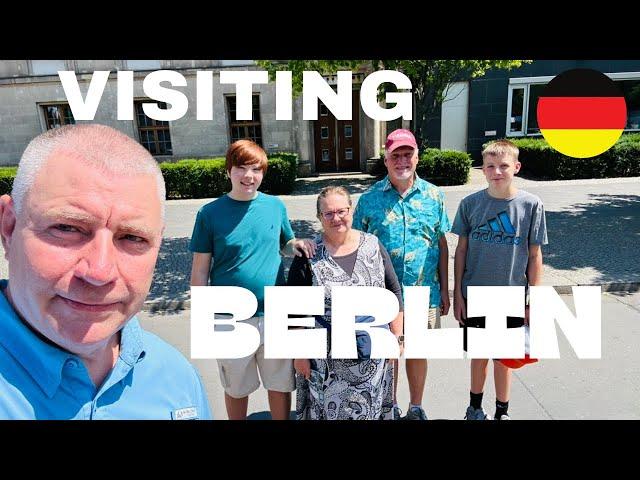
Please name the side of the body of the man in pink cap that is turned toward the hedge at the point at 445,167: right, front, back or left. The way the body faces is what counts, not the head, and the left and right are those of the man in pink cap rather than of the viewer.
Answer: back

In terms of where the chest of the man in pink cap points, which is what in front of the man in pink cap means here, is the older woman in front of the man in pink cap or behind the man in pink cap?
in front

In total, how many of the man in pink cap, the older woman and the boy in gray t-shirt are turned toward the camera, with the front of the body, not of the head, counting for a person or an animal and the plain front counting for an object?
3

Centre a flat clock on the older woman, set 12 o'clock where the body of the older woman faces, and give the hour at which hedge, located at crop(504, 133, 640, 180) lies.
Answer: The hedge is roughly at 7 o'clock from the older woman.

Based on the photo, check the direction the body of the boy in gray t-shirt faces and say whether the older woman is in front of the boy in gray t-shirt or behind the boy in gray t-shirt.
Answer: in front

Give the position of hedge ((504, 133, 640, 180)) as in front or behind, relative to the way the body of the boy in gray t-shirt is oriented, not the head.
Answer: behind

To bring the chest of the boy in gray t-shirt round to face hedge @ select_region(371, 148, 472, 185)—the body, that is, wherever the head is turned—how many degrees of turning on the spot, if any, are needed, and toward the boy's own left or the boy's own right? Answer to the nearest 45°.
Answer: approximately 180°

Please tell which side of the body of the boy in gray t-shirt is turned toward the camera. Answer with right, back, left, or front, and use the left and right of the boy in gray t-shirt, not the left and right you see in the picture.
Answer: front

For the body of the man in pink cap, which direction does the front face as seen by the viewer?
toward the camera

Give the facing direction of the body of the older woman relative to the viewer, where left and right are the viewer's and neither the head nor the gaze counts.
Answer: facing the viewer

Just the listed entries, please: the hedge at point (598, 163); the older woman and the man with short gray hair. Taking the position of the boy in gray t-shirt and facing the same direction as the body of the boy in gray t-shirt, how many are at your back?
1
